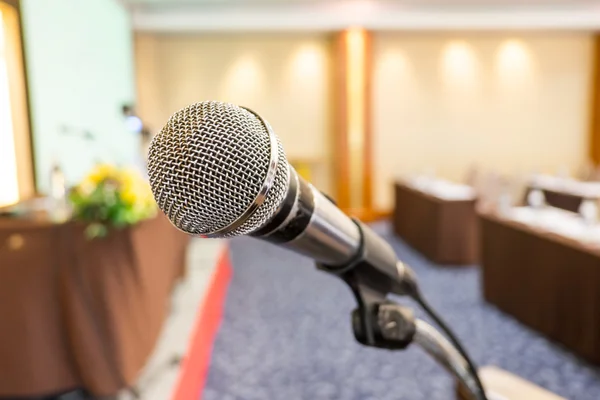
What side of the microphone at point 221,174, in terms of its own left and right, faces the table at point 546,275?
back

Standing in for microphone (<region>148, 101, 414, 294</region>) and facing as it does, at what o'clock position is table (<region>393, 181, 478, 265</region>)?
The table is roughly at 5 o'clock from the microphone.

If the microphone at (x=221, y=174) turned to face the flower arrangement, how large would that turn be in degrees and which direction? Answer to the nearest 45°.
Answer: approximately 135° to its right

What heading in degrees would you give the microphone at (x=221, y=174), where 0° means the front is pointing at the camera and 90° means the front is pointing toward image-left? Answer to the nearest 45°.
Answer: approximately 45°
